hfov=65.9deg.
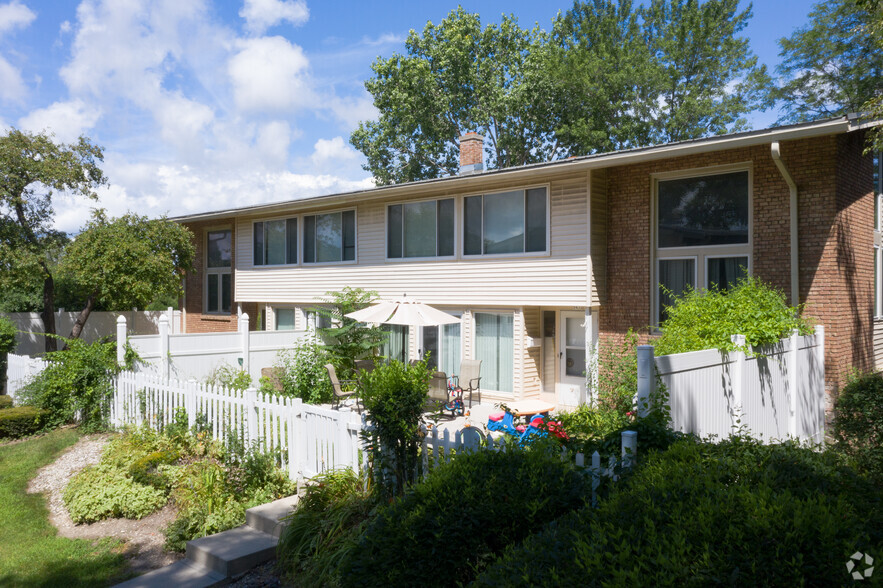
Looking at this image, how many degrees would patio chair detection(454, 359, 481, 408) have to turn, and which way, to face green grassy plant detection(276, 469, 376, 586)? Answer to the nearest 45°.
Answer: approximately 45° to its left

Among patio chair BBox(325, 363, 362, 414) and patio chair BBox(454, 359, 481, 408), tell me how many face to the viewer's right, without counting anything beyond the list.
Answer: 1

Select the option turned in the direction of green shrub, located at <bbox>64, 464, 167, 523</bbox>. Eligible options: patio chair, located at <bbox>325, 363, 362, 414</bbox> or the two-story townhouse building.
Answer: the two-story townhouse building

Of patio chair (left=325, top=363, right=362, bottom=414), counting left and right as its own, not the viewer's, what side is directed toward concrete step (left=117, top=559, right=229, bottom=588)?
right

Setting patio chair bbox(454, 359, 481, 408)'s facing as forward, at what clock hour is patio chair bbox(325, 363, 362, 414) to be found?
patio chair bbox(325, 363, 362, 414) is roughly at 1 o'clock from patio chair bbox(454, 359, 481, 408).

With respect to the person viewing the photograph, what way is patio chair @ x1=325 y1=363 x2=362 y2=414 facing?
facing to the right of the viewer

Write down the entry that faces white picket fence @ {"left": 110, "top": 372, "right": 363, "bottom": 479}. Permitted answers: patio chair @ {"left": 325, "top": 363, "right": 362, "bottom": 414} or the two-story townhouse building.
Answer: the two-story townhouse building

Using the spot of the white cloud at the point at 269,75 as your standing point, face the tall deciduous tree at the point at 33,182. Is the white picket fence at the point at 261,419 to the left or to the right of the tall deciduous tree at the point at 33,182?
left

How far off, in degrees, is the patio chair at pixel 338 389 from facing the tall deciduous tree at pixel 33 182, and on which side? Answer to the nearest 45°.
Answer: approximately 135° to its left
